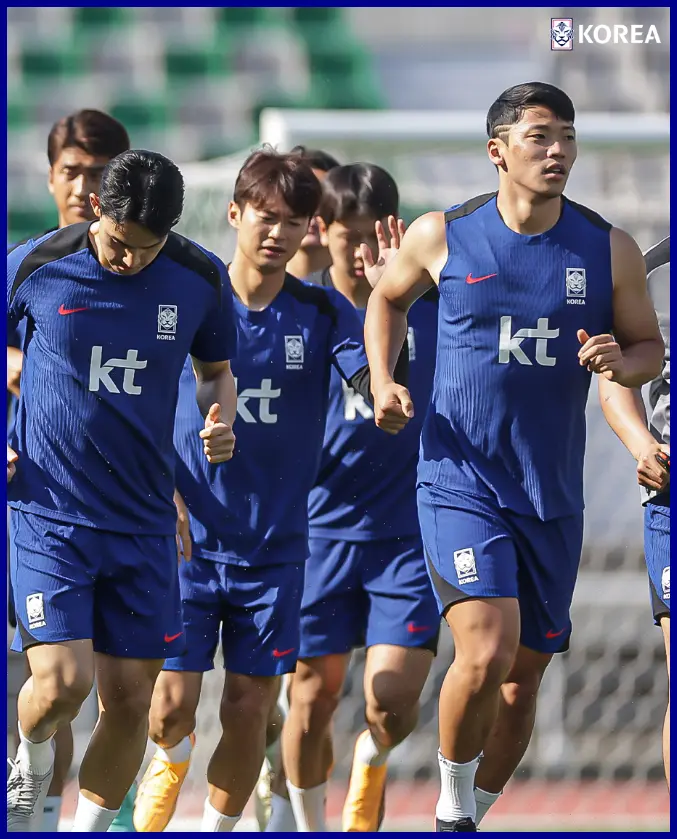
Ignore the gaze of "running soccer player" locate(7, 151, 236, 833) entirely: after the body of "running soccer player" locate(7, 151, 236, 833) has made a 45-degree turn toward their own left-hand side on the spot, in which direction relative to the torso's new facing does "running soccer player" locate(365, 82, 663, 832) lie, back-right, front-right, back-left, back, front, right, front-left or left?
front-left

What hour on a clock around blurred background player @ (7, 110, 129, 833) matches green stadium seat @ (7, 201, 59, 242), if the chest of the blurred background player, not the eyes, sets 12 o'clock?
The green stadium seat is roughly at 6 o'clock from the blurred background player.

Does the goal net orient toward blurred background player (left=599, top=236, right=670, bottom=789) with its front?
yes

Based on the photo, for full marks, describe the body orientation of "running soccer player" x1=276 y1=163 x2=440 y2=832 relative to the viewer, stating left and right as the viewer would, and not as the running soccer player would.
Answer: facing the viewer

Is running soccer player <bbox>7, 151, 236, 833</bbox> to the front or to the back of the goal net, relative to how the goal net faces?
to the front

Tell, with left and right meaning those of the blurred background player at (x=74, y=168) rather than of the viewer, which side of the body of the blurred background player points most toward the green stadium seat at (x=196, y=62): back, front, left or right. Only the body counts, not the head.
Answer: back

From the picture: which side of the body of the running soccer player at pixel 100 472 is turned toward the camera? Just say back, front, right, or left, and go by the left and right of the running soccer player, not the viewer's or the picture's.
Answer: front

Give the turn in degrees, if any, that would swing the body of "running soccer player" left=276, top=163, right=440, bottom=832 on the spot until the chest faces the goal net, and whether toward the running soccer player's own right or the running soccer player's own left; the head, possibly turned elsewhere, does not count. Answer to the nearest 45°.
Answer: approximately 135° to the running soccer player's own left

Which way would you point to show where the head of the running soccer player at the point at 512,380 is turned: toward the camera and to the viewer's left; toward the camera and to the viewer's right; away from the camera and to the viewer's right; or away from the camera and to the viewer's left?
toward the camera and to the viewer's right
